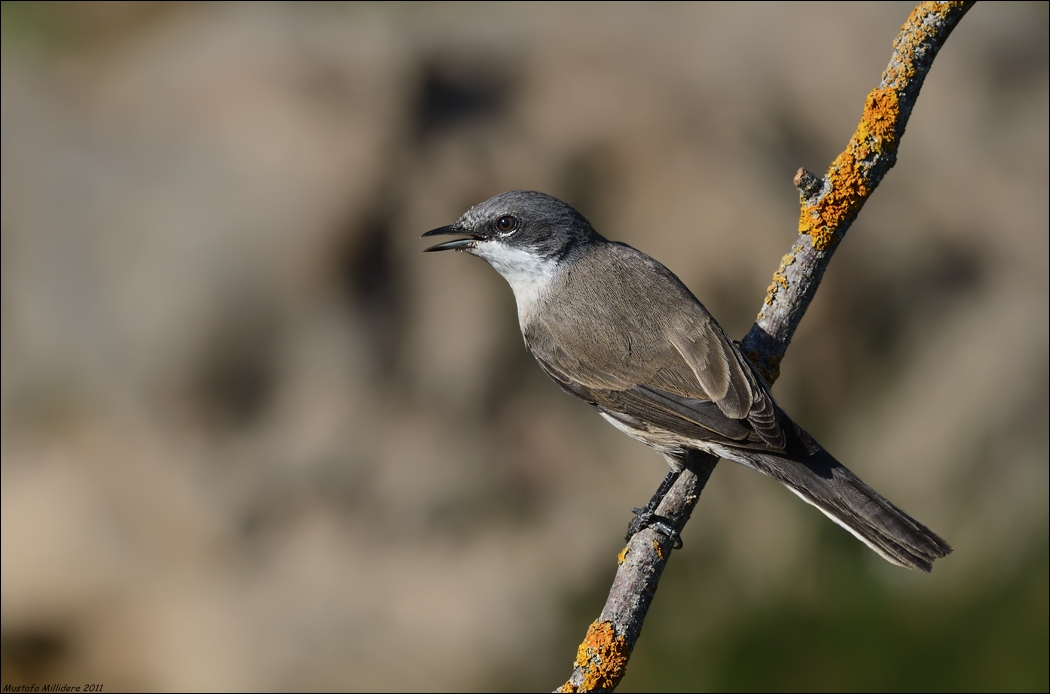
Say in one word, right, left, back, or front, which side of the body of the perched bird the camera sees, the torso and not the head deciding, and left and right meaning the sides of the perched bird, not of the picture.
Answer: left
